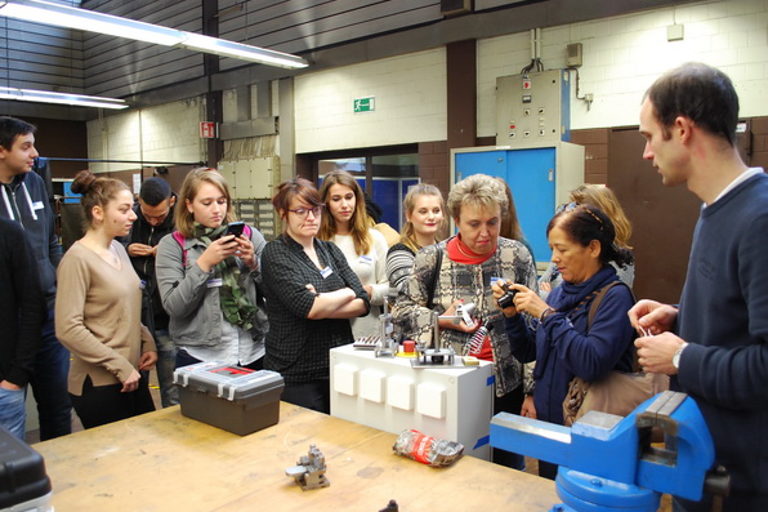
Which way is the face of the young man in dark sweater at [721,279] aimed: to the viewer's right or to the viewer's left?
to the viewer's left

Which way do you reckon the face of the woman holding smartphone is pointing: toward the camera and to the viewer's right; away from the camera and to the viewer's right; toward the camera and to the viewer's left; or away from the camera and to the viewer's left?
toward the camera and to the viewer's right

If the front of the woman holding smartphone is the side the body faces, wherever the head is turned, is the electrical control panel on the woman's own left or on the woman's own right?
on the woman's own left

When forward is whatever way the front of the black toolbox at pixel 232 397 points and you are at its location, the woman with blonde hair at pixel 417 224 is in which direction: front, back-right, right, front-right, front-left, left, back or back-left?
back

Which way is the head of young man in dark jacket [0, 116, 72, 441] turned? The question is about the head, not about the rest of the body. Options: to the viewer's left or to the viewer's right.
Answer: to the viewer's right

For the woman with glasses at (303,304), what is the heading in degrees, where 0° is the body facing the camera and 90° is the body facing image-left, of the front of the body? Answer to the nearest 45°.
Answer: approximately 315°

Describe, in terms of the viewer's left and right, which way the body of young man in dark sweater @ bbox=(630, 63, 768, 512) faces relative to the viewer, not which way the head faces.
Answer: facing to the left of the viewer

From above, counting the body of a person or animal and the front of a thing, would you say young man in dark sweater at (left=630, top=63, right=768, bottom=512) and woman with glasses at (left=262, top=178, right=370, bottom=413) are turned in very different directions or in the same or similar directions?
very different directions

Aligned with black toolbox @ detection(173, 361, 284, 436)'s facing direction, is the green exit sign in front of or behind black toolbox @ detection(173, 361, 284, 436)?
behind

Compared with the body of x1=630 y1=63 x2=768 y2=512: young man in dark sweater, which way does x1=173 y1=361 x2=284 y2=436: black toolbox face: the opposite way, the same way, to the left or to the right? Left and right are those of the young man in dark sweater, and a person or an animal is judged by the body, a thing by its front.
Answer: to the left

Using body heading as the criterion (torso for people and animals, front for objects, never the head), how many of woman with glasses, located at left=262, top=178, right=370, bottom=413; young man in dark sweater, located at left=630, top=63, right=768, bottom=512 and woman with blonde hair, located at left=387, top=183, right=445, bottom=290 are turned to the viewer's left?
1
